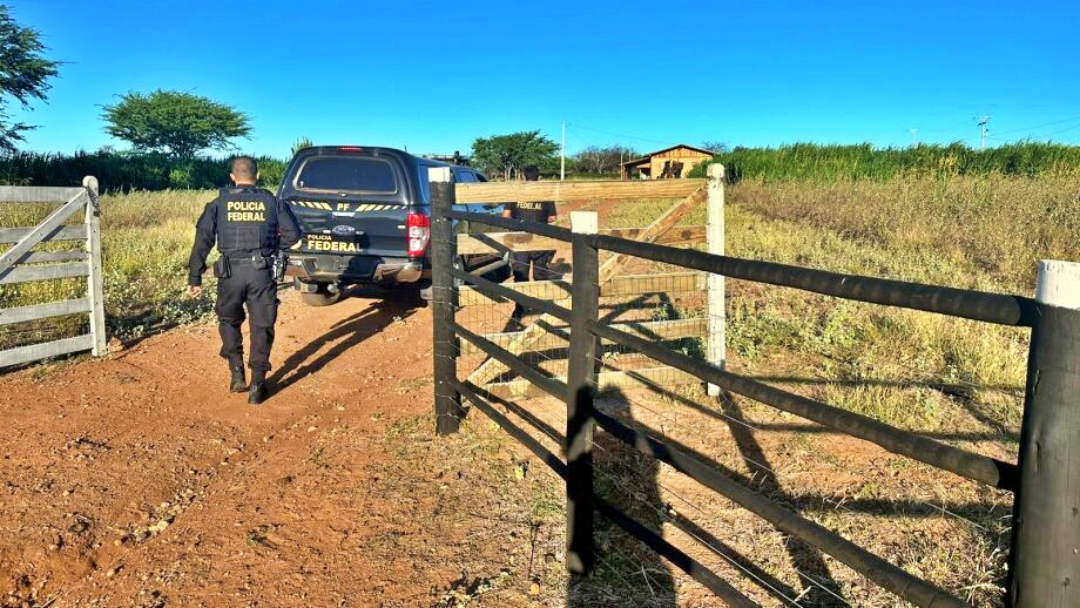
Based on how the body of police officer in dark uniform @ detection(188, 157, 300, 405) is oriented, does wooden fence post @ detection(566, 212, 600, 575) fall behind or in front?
behind

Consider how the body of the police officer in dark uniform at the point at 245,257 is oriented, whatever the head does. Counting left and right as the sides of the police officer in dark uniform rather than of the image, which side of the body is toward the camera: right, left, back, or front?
back

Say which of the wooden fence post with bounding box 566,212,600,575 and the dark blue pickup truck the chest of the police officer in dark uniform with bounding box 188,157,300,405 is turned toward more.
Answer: the dark blue pickup truck

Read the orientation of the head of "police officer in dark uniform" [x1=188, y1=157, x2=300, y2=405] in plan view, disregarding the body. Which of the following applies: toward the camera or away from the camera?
away from the camera

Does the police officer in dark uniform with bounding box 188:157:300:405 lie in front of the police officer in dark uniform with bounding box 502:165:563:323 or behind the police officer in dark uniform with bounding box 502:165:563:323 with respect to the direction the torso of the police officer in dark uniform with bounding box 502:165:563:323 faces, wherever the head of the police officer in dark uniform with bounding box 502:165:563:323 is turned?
behind

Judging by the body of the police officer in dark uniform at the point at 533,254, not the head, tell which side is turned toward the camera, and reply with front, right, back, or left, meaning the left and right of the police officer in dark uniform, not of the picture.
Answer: back

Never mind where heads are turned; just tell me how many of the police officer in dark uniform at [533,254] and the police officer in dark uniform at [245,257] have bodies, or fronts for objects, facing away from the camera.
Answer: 2

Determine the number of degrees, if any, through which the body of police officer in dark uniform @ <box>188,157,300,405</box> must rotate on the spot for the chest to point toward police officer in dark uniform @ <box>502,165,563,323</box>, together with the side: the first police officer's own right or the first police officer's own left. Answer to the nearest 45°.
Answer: approximately 45° to the first police officer's own right

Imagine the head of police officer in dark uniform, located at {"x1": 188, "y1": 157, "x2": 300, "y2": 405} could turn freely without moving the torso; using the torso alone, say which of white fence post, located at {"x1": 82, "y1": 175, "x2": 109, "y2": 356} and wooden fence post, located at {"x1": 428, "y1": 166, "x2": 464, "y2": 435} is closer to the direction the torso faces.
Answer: the white fence post

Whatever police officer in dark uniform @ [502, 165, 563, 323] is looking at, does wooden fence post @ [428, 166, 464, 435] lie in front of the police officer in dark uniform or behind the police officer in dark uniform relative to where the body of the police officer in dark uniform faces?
behind

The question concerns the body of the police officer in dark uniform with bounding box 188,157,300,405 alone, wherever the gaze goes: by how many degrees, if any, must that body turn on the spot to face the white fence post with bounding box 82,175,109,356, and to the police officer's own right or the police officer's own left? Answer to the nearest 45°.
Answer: approximately 45° to the police officer's own left

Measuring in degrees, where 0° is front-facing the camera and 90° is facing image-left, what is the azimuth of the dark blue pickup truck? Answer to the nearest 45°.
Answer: approximately 225°
